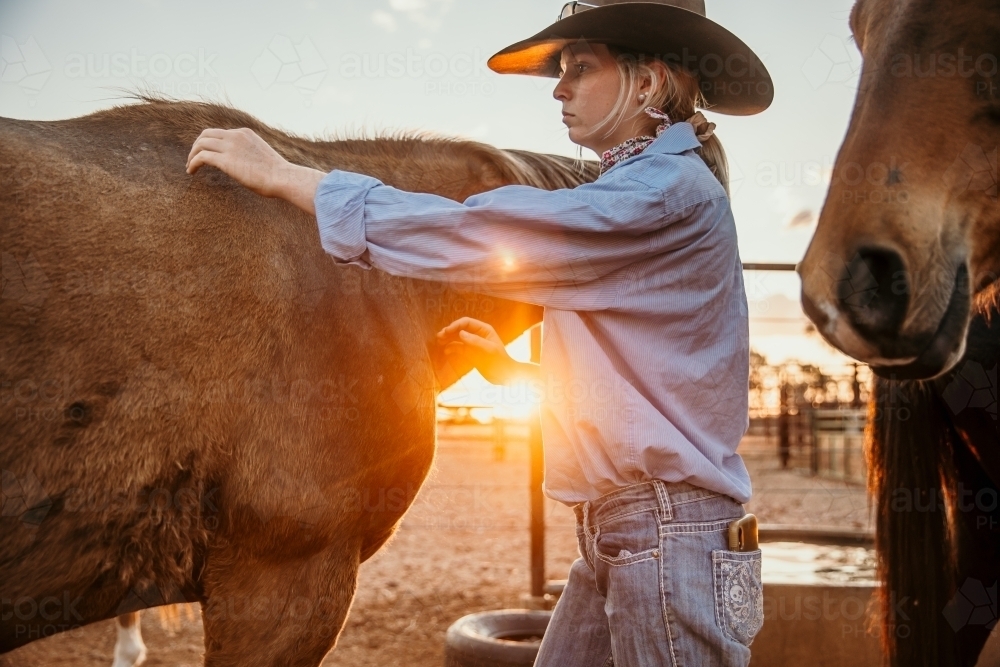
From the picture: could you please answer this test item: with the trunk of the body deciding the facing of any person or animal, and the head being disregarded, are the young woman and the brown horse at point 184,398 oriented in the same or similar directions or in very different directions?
very different directions

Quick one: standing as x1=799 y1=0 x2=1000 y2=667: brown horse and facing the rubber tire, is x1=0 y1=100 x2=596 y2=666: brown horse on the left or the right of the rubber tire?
left

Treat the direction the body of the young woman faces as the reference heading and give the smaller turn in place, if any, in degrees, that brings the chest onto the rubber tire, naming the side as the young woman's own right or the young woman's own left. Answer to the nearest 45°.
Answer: approximately 90° to the young woman's own right

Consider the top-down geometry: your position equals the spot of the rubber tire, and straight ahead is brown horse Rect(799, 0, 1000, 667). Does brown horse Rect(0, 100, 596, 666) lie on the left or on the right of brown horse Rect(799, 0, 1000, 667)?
right

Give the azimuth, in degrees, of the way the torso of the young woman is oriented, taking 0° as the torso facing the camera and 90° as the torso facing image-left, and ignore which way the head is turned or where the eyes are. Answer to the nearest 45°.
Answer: approximately 90°

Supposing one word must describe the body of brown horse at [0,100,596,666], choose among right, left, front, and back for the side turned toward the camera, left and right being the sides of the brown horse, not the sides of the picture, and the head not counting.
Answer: right

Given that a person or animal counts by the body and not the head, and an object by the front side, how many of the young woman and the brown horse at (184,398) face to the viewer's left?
1

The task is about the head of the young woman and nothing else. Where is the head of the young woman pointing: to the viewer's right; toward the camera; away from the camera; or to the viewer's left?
to the viewer's left
